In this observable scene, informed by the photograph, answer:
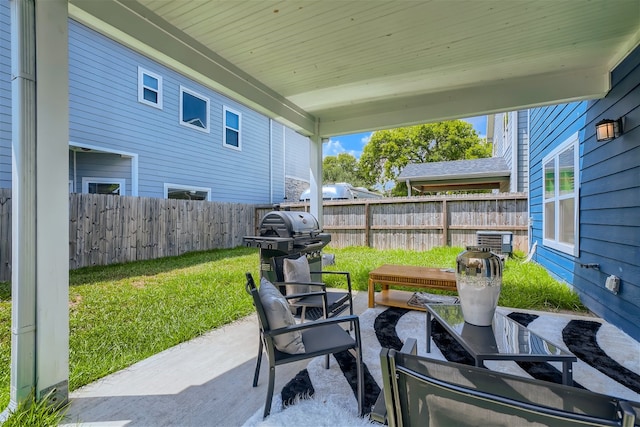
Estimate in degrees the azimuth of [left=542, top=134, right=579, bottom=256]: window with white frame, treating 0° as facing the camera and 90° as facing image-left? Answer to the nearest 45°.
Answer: approximately 45°

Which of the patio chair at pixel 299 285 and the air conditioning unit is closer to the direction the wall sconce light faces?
the patio chair

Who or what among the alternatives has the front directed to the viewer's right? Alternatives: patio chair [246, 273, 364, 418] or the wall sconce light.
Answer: the patio chair

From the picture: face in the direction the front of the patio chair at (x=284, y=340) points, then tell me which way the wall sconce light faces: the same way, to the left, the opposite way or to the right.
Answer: the opposite way

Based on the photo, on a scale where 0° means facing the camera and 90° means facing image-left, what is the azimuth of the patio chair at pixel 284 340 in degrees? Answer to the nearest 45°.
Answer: approximately 270°

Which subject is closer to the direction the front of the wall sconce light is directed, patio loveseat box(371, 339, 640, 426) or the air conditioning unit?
the patio loveseat

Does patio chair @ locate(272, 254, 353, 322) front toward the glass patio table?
yes

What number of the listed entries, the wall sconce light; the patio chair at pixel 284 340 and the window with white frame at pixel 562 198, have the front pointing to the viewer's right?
1

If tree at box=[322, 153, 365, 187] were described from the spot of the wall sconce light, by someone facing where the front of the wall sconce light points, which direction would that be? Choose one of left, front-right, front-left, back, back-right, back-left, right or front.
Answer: right

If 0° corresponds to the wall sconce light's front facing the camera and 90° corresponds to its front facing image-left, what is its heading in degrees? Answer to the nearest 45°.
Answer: approximately 45°

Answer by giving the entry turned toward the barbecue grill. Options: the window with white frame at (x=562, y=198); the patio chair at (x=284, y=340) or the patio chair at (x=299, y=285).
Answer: the window with white frame

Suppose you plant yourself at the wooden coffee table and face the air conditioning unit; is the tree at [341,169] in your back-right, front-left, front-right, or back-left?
front-left

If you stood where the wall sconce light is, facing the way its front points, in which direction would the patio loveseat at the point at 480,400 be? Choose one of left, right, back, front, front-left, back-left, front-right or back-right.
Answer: front-left

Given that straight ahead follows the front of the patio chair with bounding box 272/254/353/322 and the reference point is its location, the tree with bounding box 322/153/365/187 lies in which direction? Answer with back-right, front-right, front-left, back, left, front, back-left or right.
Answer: back-left

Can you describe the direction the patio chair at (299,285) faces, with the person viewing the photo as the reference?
facing the viewer and to the right of the viewer

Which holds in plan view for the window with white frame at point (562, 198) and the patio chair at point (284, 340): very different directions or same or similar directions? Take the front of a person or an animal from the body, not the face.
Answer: very different directions

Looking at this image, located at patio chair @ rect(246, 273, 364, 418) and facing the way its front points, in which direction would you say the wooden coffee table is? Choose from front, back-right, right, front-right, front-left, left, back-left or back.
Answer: front-left

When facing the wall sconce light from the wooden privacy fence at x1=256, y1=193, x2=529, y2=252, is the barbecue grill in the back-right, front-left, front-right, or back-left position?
front-right

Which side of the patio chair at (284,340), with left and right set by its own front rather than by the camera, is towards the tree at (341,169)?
left
